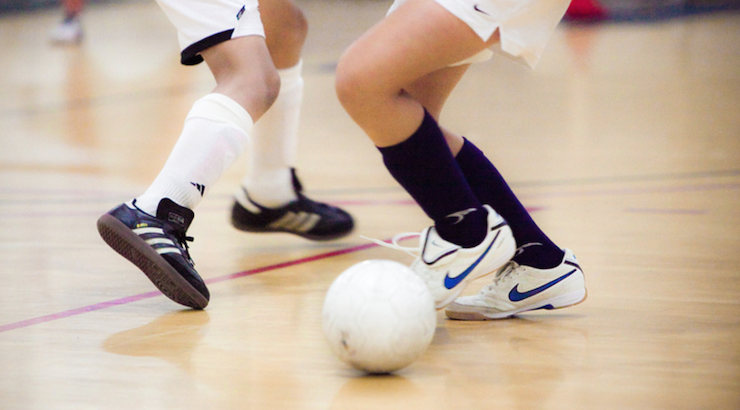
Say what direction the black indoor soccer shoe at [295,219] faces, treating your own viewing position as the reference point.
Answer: facing to the right of the viewer

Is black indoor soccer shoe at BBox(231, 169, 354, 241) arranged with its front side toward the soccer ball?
no
